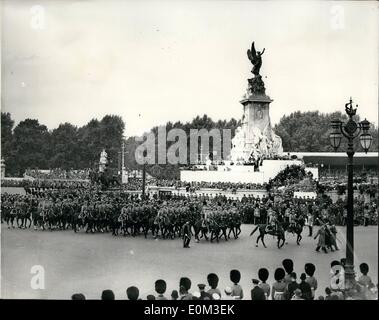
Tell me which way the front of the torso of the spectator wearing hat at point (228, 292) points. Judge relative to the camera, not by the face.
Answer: away from the camera

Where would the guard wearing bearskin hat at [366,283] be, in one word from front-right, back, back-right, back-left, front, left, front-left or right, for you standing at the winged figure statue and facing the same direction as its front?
right

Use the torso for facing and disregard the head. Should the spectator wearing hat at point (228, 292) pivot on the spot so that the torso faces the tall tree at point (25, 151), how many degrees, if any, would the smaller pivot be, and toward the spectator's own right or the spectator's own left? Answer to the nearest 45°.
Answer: approximately 45° to the spectator's own left

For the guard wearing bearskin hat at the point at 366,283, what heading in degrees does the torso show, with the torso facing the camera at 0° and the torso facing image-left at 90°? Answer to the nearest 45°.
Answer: approximately 180°

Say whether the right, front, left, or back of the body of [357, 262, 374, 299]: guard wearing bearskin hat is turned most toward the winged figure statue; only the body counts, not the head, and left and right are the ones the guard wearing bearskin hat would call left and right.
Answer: front

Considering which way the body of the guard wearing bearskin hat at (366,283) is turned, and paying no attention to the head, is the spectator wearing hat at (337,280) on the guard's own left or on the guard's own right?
on the guard's own left
